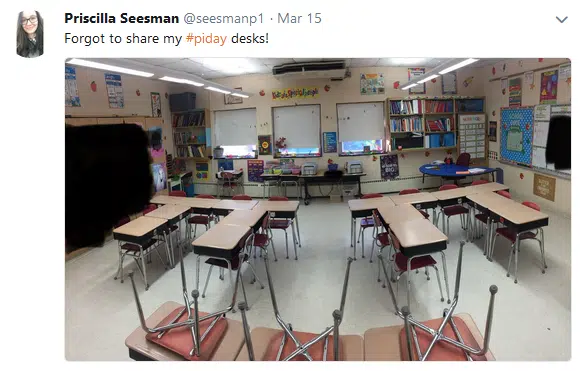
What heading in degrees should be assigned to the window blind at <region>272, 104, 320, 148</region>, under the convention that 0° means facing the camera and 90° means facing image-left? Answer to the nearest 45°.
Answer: approximately 0°

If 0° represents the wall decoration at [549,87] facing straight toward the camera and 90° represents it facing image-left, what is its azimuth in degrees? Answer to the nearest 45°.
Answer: approximately 45°

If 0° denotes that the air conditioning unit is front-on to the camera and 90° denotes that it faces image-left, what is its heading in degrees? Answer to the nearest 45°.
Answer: approximately 0°

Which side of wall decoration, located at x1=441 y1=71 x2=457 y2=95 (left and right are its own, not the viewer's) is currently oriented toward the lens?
front

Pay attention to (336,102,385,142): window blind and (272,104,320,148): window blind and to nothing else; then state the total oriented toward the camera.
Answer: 2
